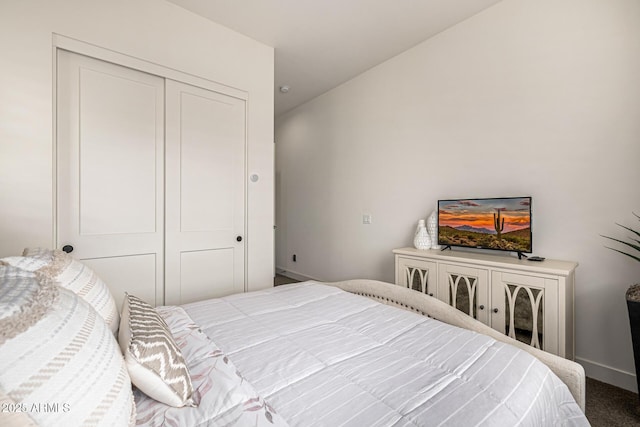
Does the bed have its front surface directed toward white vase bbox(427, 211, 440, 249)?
yes

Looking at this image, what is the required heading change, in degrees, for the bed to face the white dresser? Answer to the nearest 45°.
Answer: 0° — it already faces it

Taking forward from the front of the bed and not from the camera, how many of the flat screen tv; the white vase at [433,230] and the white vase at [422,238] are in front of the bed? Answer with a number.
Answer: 3

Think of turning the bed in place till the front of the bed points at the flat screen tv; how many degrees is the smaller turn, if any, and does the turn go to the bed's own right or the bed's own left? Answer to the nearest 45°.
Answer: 0° — it already faces it

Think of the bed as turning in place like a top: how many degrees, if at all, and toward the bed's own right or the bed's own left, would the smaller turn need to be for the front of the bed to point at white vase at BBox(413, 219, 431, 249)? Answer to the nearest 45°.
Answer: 0° — it already faces it

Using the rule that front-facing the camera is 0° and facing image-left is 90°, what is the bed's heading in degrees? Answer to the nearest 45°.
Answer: approximately 225°
